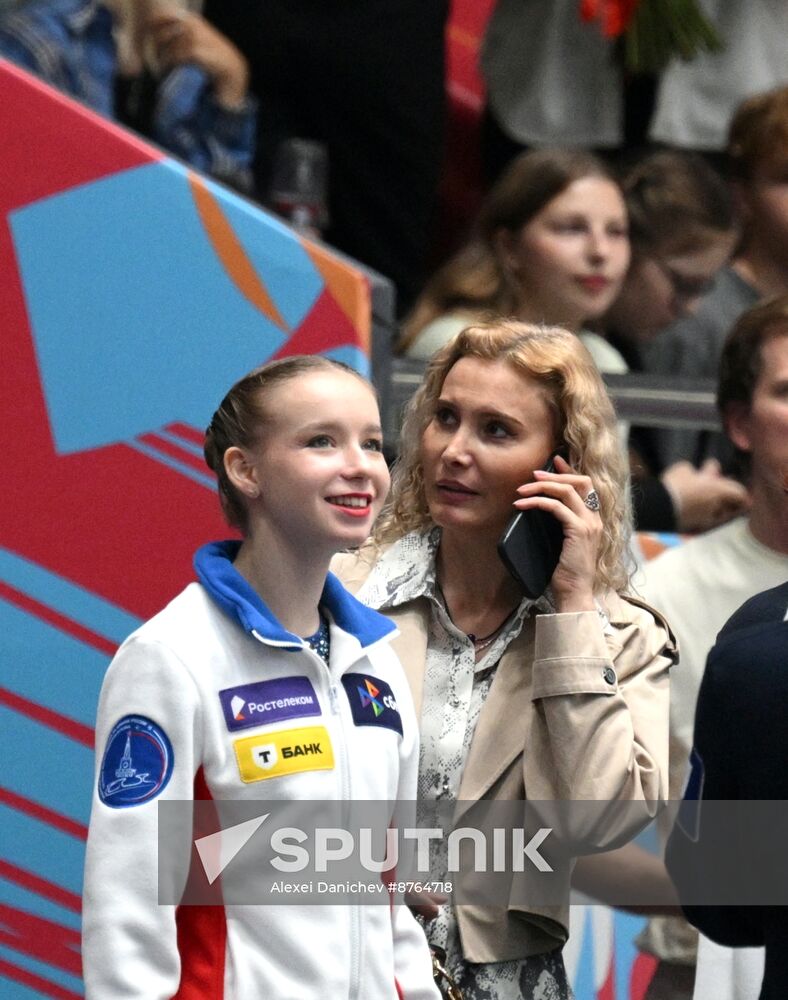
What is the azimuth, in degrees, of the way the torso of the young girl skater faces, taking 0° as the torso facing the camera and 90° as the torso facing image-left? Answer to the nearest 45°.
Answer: approximately 315°
